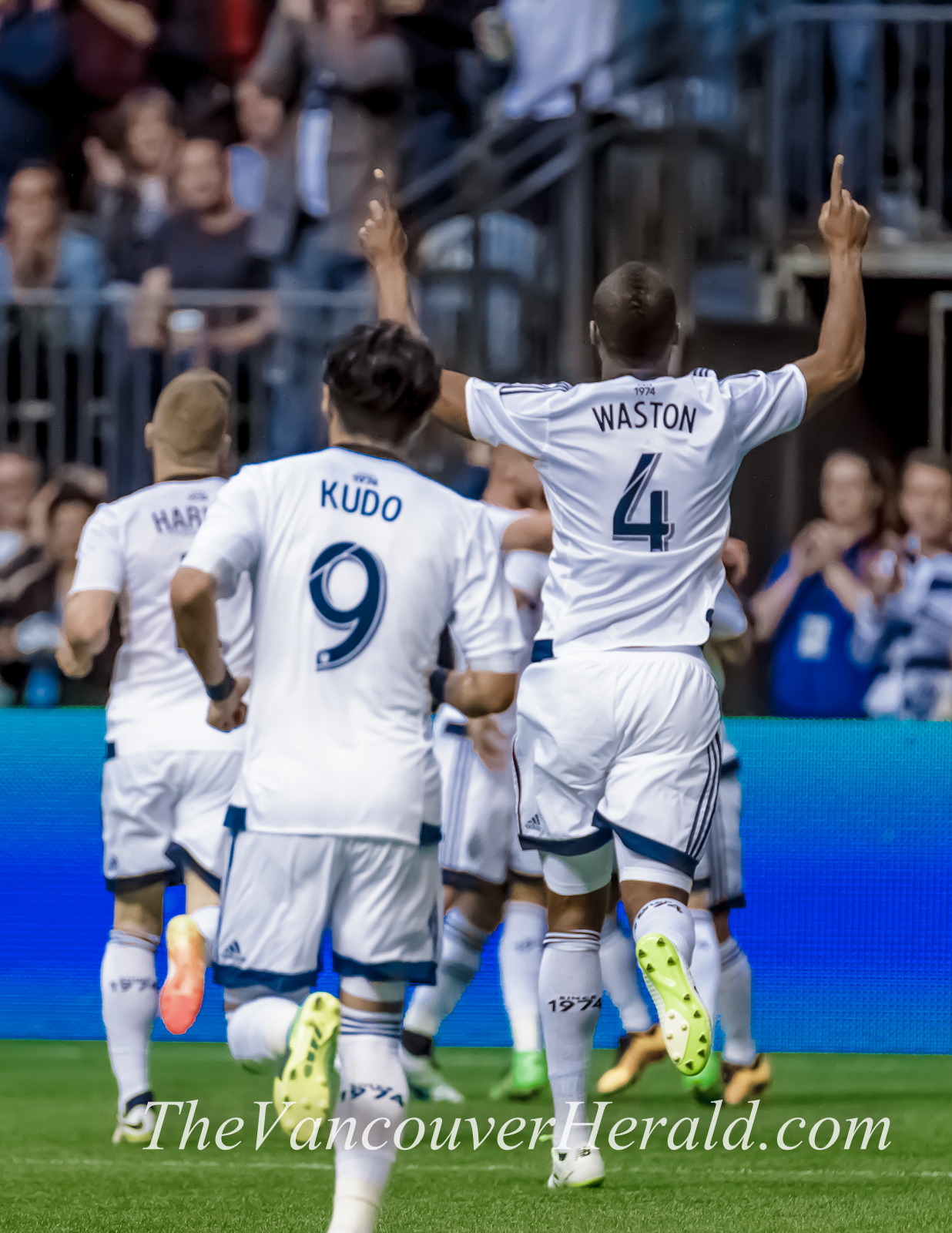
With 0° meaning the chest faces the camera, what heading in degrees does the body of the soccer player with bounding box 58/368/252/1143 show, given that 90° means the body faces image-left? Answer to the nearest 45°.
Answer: approximately 180°

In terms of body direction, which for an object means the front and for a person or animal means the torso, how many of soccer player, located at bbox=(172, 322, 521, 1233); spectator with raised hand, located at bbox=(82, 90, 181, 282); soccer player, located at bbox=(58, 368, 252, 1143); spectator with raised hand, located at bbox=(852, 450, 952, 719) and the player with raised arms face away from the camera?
3

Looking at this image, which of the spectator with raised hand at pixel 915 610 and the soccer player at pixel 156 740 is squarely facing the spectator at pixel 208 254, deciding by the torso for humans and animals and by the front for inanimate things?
the soccer player

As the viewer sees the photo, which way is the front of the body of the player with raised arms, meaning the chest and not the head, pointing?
away from the camera

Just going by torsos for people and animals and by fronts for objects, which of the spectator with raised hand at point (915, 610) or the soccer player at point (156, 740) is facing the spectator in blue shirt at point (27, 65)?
the soccer player

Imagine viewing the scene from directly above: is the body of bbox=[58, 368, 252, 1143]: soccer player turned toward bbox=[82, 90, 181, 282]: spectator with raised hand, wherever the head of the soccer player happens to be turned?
yes

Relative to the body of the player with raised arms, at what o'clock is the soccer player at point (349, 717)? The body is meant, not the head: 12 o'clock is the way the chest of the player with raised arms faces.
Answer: The soccer player is roughly at 7 o'clock from the player with raised arms.

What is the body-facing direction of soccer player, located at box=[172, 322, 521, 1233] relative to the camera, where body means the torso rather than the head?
away from the camera

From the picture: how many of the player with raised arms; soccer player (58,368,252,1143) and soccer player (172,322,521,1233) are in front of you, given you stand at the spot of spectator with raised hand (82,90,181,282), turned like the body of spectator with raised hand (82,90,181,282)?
3

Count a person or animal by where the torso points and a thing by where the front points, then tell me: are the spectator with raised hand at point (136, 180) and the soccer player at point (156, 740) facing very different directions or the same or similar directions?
very different directions

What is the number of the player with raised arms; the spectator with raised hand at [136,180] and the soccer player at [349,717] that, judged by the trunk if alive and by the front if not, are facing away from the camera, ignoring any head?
2

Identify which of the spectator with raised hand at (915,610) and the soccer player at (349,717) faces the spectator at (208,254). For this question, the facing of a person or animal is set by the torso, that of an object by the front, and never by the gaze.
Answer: the soccer player

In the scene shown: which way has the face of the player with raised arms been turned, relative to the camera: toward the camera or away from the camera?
away from the camera

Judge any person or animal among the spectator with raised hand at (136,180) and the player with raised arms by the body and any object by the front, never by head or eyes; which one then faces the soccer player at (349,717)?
the spectator with raised hand
